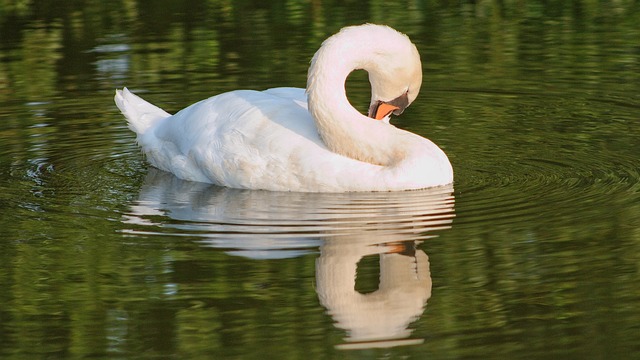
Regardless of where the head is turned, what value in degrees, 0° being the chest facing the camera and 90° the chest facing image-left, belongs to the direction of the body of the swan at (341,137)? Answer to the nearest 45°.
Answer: approximately 270°
